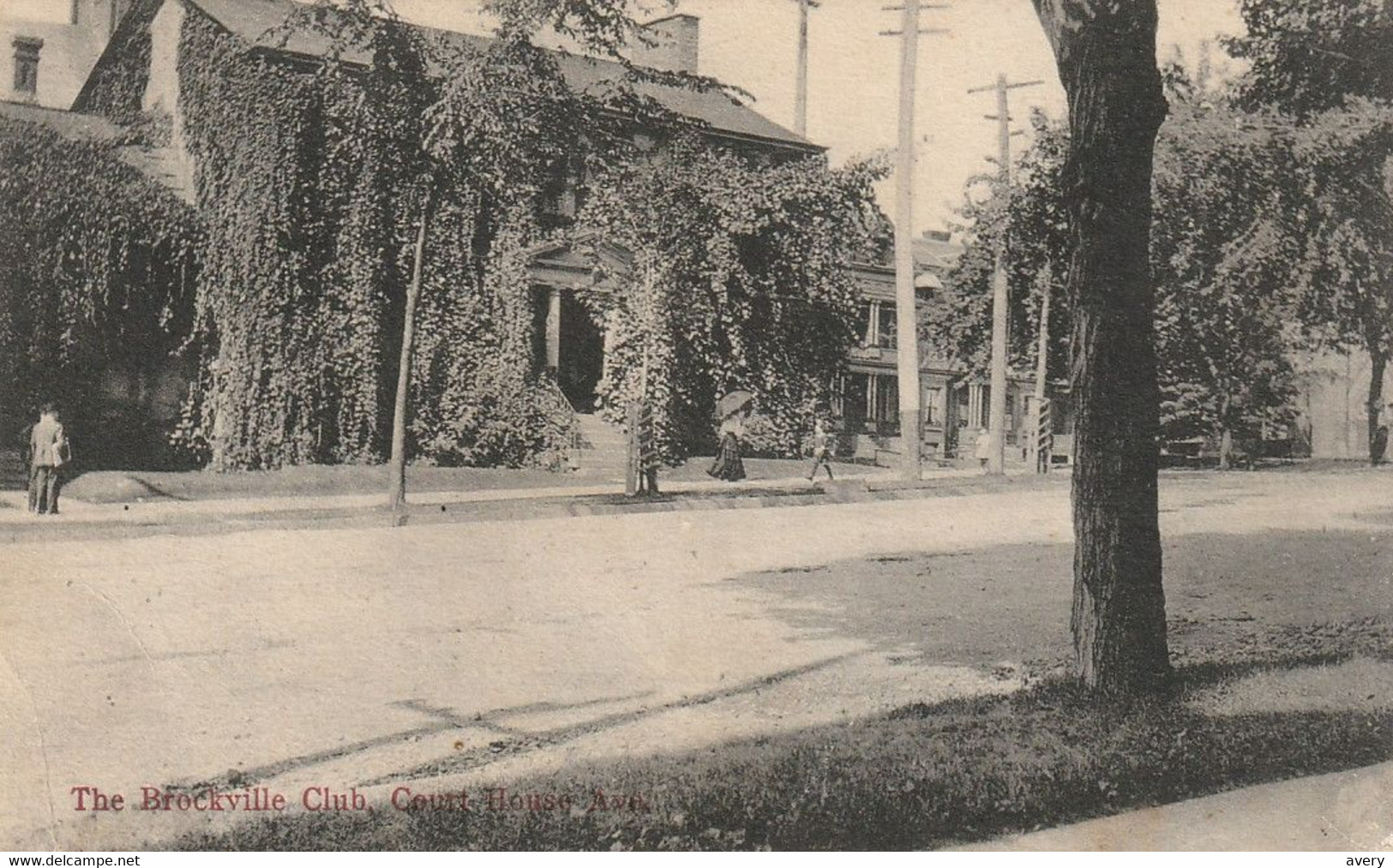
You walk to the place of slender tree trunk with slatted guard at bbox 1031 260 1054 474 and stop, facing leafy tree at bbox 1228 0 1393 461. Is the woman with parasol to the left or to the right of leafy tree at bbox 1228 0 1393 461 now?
right

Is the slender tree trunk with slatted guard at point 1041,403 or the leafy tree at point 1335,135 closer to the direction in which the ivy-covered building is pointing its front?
the leafy tree

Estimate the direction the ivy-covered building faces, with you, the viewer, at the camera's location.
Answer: facing the viewer and to the right of the viewer
